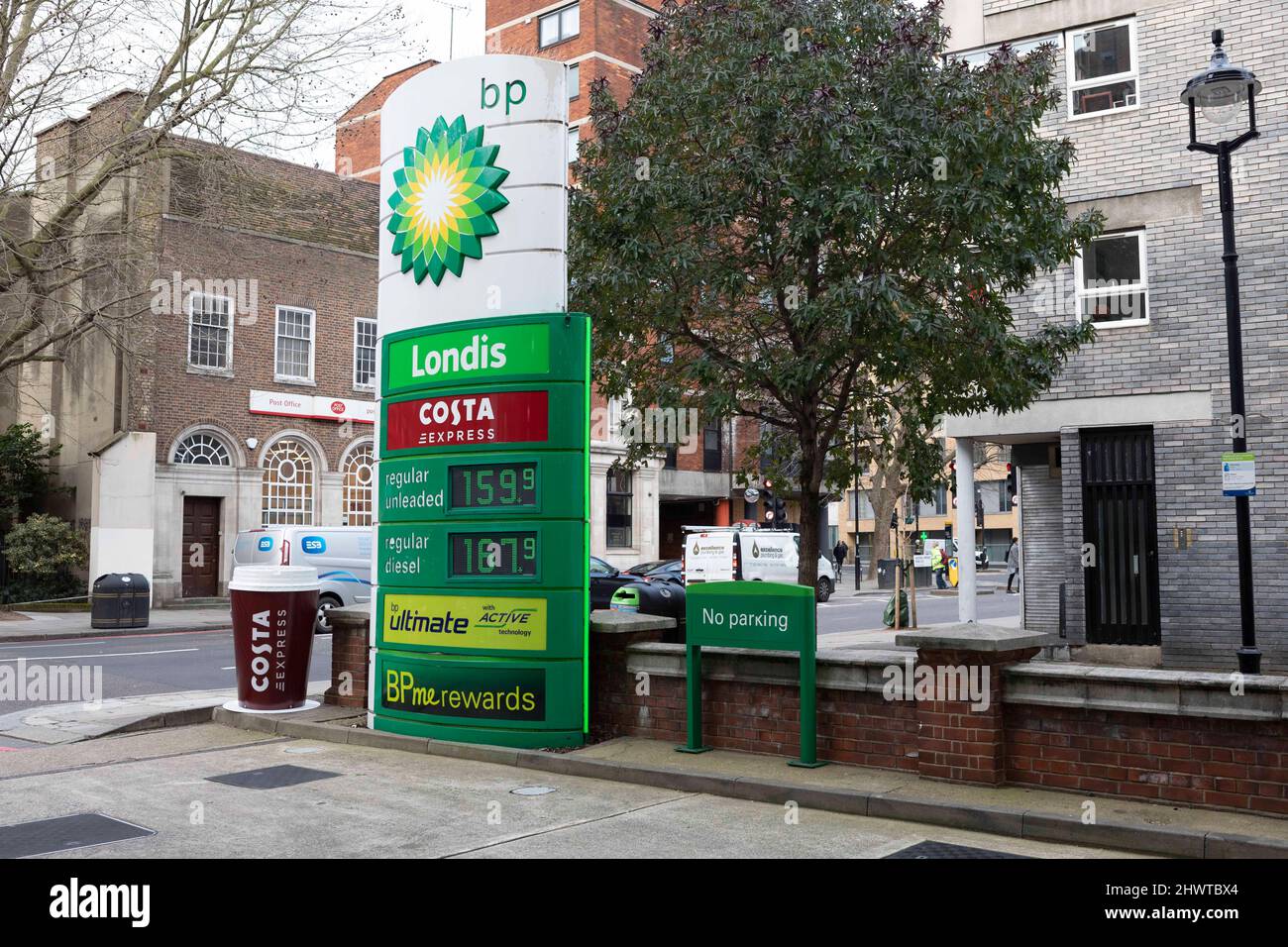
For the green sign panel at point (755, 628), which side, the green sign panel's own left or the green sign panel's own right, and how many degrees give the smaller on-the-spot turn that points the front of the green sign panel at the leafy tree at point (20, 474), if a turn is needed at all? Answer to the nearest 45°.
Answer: approximately 90° to the green sign panel's own right

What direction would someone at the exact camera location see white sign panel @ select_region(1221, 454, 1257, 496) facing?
facing the viewer

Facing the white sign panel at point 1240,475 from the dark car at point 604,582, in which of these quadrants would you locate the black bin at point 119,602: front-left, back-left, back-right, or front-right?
back-right

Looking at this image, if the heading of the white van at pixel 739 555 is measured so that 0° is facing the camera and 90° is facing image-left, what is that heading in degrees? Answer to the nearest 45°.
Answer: approximately 225°

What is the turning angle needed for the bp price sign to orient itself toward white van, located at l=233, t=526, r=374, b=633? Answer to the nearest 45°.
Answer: approximately 135° to its right

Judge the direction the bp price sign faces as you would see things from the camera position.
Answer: facing the viewer and to the left of the viewer

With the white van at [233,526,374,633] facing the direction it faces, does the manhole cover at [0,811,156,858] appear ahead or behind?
behind

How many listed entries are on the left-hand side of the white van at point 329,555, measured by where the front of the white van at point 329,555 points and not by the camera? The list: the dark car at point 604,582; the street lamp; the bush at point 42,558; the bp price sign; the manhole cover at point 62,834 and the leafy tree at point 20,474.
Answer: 2

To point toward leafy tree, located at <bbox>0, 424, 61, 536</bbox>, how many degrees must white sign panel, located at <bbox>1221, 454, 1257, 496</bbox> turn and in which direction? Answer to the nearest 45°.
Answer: approximately 90° to its right

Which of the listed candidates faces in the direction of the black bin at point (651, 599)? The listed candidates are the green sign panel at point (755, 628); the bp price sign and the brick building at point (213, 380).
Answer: the brick building

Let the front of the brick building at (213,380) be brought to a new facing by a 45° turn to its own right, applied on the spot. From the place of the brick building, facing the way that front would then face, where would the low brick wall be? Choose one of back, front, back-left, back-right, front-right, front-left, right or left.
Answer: front

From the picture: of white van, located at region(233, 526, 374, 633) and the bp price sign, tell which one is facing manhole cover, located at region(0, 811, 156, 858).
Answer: the bp price sign

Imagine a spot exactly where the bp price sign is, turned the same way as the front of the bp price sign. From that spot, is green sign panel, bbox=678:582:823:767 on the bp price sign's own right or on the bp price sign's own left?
on the bp price sign's own left
